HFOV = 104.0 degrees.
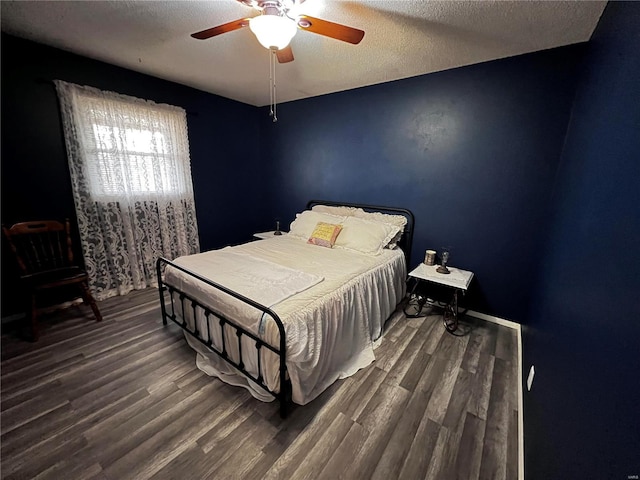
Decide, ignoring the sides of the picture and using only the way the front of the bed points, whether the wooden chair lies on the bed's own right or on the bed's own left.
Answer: on the bed's own right

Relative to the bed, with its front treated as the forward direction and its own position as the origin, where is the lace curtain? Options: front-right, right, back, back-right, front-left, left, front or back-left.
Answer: right

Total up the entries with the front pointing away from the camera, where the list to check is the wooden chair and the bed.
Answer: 0

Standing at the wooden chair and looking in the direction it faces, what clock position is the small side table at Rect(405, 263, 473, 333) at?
The small side table is roughly at 10 o'clock from the wooden chair.

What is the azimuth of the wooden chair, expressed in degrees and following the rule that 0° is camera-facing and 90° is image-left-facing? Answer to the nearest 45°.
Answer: approximately 315°

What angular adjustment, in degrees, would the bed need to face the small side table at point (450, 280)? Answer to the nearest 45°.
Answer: approximately 135° to its left

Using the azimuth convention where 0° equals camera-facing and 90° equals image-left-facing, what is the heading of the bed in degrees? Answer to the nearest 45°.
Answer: approximately 45°

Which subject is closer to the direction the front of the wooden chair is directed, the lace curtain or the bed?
the bed

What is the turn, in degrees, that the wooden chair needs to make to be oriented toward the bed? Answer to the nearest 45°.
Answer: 0° — it already faces it
